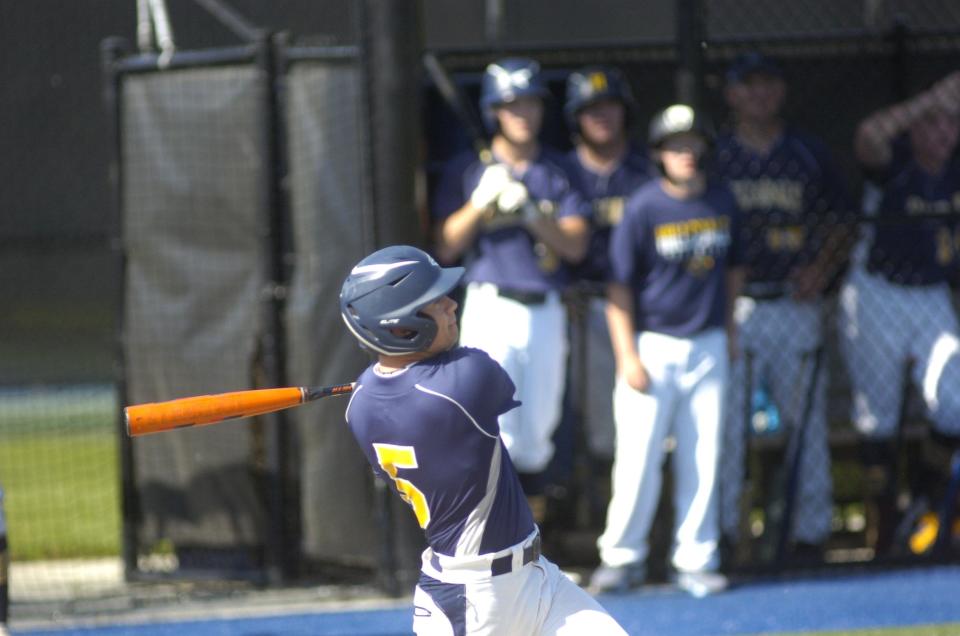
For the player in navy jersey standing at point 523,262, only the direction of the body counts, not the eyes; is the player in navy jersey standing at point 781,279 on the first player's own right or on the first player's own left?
on the first player's own left

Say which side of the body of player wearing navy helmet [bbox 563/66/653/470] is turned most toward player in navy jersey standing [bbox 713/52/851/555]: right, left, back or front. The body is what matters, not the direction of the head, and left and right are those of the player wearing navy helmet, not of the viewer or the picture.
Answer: left

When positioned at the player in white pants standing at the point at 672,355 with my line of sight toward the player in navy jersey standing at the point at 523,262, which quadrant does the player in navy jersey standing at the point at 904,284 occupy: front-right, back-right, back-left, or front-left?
back-right

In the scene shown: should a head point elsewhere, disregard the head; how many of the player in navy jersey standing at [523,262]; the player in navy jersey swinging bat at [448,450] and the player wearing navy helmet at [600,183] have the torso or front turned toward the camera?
2

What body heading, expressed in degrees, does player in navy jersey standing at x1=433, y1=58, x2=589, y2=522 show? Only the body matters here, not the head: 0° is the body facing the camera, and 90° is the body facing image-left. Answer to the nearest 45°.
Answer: approximately 0°
